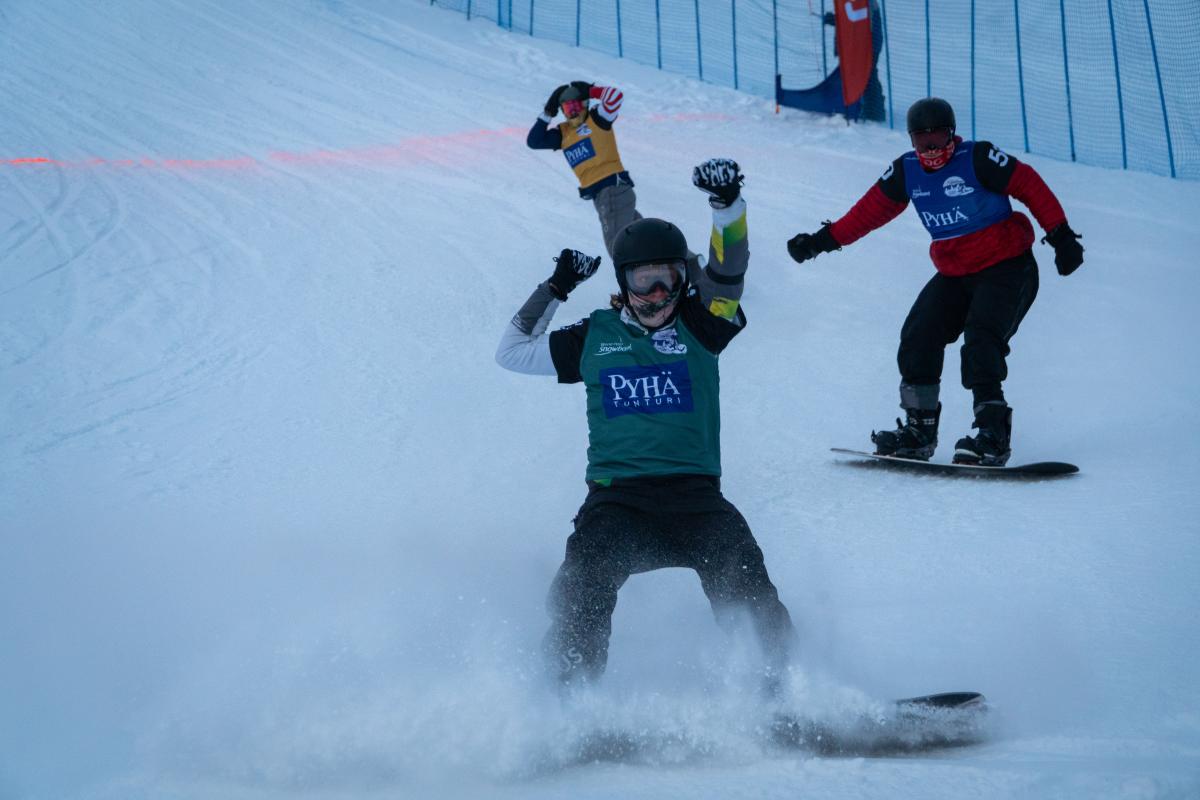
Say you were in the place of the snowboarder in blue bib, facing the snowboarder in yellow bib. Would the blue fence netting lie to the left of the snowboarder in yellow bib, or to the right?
right

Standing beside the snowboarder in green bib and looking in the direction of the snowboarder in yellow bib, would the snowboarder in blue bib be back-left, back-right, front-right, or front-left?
front-right

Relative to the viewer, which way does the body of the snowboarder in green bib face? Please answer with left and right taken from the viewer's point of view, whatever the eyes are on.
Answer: facing the viewer

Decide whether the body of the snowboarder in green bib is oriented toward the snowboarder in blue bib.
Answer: no

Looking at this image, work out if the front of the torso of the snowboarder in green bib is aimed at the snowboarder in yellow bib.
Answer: no

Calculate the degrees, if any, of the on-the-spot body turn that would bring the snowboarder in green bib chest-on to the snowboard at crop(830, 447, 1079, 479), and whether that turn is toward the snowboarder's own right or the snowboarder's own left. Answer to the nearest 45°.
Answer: approximately 135° to the snowboarder's own left

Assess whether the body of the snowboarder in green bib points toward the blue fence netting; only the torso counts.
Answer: no

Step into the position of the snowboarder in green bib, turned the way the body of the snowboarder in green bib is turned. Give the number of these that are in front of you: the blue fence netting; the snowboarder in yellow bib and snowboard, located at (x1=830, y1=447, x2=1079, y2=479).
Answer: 0

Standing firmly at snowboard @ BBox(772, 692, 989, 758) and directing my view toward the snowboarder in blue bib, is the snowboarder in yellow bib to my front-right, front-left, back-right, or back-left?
front-left

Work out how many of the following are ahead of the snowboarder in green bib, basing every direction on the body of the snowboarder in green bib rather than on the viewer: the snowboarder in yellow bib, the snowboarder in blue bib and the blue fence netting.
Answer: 0
